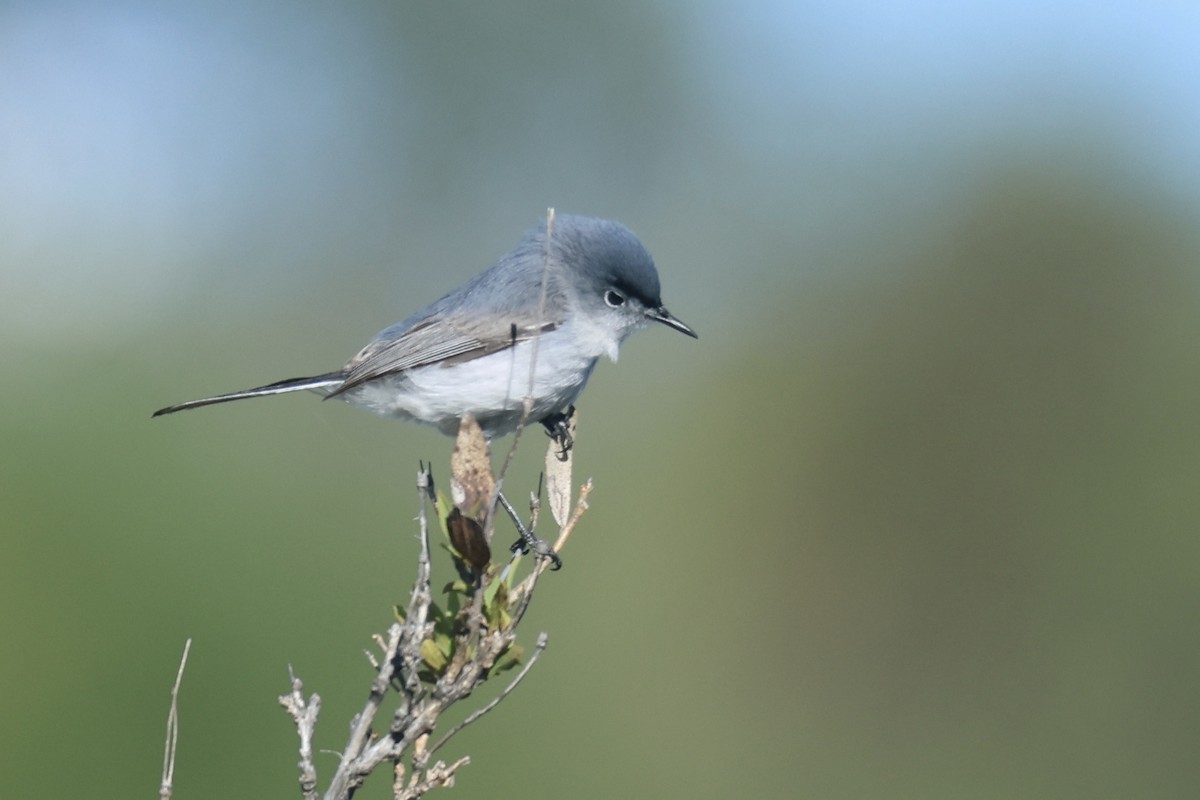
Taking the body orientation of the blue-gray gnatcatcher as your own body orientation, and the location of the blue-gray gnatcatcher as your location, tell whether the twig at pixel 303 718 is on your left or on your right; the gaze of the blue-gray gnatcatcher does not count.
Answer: on your right

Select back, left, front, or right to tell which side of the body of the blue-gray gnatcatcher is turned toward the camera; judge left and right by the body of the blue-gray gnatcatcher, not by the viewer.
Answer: right
